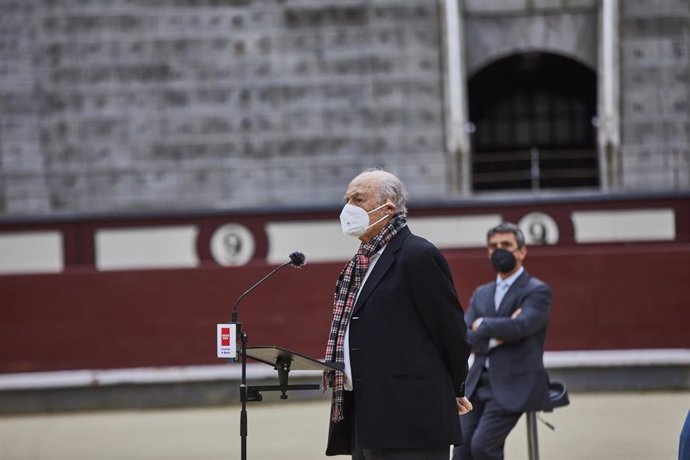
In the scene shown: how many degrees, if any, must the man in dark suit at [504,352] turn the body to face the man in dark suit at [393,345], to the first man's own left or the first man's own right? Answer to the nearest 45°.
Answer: approximately 45° to the first man's own left

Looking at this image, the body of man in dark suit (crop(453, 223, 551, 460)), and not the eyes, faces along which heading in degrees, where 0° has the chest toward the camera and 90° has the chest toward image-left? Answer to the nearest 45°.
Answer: approximately 45°
